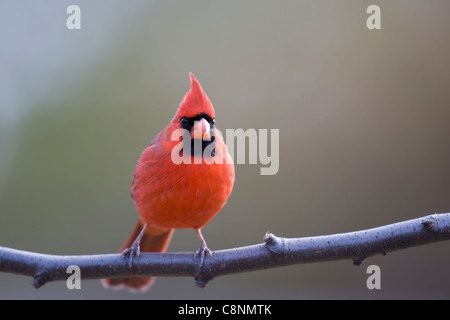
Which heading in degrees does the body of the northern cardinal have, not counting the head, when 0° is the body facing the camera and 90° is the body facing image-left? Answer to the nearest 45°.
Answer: approximately 315°
